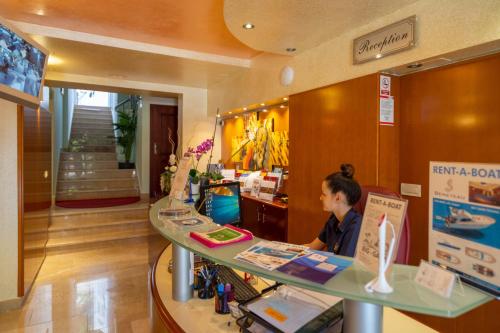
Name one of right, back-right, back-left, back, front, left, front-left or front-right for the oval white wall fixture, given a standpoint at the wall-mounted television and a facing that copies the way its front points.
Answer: front-left

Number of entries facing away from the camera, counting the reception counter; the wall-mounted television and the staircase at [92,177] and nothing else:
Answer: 0

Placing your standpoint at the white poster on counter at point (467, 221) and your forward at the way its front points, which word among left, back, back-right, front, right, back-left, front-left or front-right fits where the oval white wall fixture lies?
right

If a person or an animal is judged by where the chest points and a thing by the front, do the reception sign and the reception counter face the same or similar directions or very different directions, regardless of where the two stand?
same or similar directions

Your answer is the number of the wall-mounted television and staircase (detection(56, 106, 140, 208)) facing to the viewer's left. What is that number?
0

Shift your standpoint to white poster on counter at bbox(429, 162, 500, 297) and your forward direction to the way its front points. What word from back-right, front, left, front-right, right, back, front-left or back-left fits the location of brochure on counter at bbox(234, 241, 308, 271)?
front-right

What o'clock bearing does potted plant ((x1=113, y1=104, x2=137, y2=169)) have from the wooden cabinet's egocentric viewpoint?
The potted plant is roughly at 3 o'clock from the wooden cabinet.

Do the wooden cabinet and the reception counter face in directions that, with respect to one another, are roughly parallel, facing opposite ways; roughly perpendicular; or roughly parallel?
roughly parallel

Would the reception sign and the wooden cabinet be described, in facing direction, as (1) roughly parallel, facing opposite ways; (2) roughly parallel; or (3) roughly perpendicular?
roughly parallel

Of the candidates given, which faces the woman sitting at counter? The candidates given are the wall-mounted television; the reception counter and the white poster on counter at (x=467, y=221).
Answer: the wall-mounted television

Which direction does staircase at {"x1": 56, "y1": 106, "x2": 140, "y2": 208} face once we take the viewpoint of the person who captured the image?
facing the viewer

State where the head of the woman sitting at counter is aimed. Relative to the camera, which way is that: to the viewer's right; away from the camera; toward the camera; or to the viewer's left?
to the viewer's left

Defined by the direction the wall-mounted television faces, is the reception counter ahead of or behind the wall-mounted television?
ahead

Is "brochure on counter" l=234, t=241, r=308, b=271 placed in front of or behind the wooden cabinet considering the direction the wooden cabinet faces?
in front

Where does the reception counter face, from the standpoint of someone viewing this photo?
facing the viewer and to the left of the viewer

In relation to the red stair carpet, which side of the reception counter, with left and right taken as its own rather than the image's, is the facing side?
right

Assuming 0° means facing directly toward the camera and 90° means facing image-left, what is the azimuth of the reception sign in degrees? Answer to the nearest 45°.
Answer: approximately 45°
